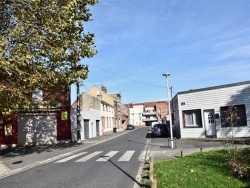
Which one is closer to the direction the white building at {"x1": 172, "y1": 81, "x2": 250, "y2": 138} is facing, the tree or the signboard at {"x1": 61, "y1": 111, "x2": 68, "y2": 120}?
the tree

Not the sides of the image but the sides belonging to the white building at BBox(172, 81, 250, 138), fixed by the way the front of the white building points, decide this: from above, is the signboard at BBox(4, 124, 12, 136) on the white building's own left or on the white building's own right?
on the white building's own right

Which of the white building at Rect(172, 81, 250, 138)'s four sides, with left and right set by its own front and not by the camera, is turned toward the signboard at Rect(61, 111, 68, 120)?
right

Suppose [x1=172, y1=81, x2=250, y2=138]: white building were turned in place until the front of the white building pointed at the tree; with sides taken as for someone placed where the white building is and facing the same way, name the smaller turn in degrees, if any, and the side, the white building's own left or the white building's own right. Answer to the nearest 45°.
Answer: approximately 45° to the white building's own right

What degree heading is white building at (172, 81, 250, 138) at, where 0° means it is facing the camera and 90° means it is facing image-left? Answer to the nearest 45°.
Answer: approximately 0°

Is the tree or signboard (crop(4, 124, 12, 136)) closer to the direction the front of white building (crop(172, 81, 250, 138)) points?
the tree
